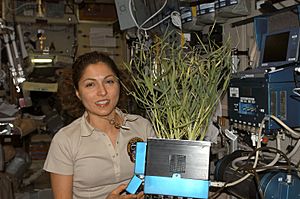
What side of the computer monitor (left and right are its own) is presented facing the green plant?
front

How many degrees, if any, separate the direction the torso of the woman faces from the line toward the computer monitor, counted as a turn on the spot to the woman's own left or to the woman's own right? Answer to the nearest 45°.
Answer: approximately 45° to the woman's own left

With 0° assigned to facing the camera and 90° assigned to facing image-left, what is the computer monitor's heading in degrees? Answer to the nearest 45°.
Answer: approximately 45°

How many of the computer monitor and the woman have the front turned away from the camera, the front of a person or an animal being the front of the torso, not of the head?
0

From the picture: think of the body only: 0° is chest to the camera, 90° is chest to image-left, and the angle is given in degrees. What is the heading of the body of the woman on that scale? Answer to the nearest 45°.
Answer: approximately 315°
